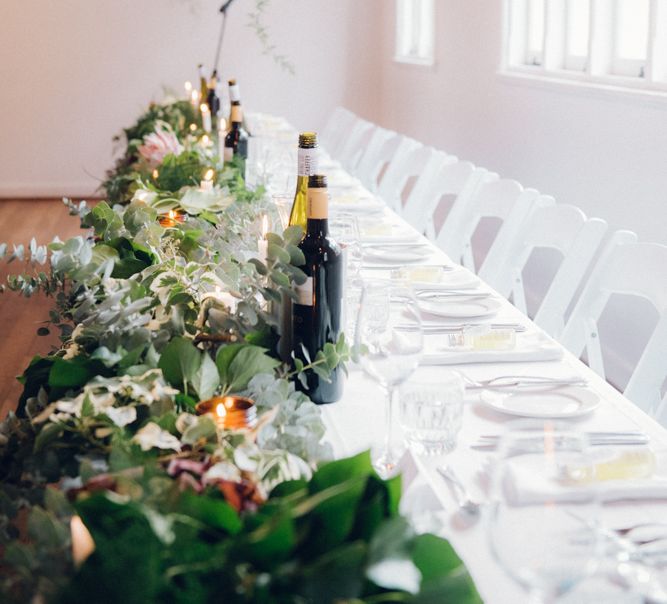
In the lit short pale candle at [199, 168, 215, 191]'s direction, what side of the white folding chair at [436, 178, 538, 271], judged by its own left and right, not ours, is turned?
front

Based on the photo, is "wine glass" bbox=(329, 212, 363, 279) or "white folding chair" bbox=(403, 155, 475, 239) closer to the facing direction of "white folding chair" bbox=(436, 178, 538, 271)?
the wine glass

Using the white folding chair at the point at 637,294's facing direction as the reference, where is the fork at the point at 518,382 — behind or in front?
in front

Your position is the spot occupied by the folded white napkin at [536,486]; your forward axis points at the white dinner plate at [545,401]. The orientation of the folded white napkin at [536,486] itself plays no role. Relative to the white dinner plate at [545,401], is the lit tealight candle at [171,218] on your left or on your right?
left

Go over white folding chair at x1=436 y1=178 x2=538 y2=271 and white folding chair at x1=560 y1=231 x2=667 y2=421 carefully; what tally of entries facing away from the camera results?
0

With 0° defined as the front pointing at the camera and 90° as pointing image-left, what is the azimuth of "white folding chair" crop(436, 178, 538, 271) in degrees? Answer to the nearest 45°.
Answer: approximately 45°

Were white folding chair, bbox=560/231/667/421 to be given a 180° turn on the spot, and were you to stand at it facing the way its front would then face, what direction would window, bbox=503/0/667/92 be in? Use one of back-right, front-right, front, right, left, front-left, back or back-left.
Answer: front-left

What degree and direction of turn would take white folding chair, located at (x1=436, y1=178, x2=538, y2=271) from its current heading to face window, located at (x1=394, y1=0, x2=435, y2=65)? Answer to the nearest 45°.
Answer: approximately 135° to its right

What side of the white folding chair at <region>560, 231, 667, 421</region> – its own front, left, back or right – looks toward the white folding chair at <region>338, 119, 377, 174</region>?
right

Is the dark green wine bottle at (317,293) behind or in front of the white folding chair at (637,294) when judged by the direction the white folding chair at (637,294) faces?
in front

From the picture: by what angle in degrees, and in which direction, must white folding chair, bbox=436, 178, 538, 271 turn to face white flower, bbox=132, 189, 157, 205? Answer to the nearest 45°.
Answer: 0° — it already faces it

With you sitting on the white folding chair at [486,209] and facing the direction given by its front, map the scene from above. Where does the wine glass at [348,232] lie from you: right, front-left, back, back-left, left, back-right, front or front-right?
front-left

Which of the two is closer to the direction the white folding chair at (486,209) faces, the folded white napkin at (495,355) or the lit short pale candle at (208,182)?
the lit short pale candle

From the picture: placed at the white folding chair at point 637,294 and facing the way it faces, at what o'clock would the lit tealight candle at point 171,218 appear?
The lit tealight candle is roughly at 1 o'clock from the white folding chair.
